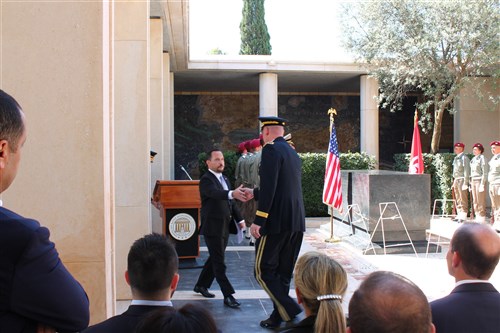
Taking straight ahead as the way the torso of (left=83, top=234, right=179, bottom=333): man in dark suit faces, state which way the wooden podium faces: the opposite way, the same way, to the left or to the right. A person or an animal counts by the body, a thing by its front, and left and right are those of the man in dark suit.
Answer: the opposite way

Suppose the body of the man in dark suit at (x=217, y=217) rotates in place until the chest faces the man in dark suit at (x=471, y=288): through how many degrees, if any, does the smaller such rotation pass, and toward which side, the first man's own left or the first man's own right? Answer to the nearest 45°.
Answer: approximately 45° to the first man's own right

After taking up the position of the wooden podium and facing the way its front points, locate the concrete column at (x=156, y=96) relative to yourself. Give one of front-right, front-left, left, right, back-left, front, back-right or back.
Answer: back

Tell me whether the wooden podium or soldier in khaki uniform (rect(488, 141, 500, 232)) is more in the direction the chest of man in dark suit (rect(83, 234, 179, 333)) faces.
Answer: the wooden podium

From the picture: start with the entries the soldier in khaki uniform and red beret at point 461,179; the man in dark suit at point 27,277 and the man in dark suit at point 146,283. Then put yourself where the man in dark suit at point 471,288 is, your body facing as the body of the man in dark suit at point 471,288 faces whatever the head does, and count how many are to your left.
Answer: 2

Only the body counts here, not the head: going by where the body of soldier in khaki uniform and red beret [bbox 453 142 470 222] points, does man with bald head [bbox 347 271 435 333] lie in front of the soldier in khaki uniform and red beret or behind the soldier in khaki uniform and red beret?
in front

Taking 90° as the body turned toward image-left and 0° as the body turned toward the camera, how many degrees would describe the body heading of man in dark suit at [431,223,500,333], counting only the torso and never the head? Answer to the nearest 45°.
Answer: approximately 135°

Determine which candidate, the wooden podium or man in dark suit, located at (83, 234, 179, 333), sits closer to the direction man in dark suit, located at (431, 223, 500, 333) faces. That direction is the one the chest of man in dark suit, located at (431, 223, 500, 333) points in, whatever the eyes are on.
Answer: the wooden podium

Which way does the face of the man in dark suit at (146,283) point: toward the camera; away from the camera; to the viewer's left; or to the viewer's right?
away from the camera

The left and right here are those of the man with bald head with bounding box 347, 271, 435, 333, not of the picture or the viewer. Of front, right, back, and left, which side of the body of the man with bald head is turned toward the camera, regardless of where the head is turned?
back

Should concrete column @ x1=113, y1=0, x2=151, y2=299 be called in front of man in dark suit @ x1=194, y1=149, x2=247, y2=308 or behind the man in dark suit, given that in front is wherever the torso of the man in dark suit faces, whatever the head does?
behind

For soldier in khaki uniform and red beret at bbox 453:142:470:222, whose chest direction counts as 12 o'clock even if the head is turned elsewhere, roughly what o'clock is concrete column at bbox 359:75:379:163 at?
The concrete column is roughly at 3 o'clock from the soldier in khaki uniform and red beret.

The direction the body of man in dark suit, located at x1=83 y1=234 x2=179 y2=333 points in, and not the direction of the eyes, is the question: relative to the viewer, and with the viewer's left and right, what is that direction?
facing away from the viewer
